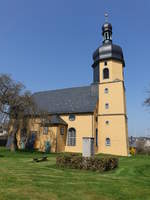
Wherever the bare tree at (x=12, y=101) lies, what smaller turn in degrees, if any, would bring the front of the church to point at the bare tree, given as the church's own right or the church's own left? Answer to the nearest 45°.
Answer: approximately 135° to the church's own right

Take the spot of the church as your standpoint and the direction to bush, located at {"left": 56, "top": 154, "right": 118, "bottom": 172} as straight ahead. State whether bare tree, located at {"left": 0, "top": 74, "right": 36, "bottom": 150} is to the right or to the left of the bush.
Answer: right

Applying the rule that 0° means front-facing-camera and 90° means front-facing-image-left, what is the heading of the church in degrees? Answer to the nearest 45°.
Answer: approximately 270°

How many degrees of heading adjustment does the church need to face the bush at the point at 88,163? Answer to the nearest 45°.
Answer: approximately 90° to its right

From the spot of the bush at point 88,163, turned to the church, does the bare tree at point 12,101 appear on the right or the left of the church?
left
